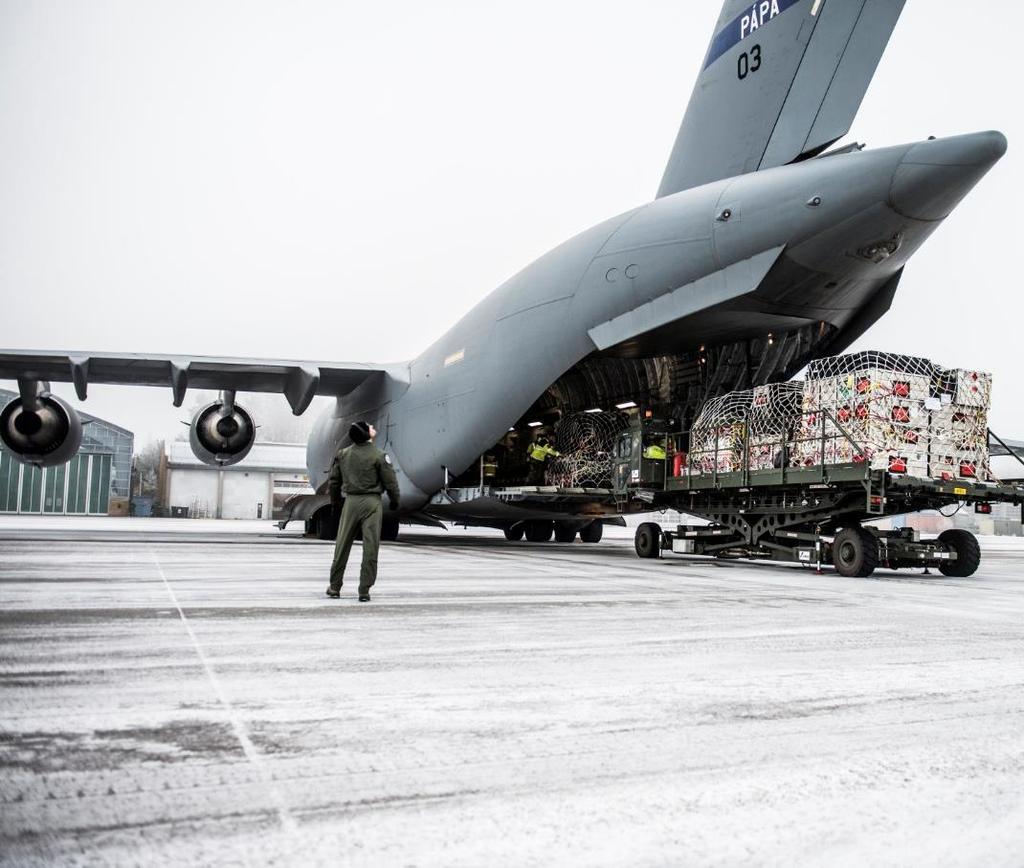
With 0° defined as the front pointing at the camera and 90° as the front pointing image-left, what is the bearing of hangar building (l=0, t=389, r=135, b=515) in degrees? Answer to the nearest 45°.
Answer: approximately 0°

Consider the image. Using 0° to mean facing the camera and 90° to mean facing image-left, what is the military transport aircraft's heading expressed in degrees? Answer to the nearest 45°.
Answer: approximately 135°

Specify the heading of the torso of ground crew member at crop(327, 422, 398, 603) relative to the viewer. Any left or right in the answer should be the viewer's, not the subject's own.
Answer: facing away from the viewer

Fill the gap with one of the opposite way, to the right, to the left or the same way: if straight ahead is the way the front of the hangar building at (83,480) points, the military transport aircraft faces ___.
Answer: the opposite way
